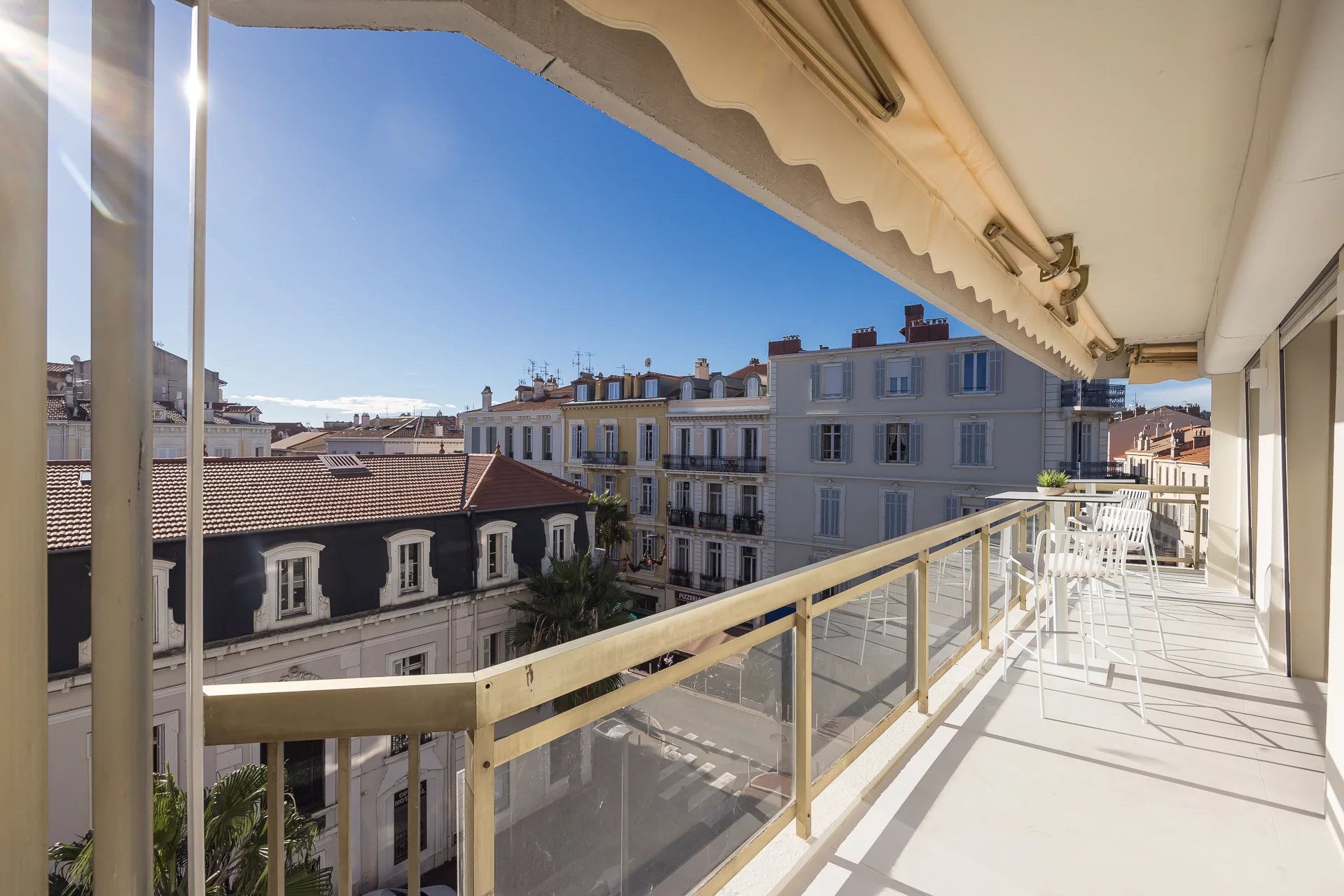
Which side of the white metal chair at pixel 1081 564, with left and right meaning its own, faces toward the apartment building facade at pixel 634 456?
front

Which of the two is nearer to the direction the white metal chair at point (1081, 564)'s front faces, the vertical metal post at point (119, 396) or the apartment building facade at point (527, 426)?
the apartment building facade

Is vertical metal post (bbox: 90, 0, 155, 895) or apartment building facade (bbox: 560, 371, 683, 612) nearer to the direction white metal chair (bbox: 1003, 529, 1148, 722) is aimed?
the apartment building facade

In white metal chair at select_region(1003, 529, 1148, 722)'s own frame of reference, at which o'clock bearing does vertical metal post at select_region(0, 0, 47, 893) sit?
The vertical metal post is roughly at 8 o'clock from the white metal chair.

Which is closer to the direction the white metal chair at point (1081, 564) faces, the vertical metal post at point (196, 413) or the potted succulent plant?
the potted succulent plant

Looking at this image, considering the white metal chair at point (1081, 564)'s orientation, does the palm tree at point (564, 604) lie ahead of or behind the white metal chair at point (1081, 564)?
ahead

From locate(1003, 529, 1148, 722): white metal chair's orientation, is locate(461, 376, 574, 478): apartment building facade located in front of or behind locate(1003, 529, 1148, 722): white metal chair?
in front

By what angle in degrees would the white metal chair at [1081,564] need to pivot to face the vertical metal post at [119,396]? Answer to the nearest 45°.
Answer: approximately 135° to its left

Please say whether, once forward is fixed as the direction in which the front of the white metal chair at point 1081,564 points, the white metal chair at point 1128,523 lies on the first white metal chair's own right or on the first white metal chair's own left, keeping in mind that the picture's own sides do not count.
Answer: on the first white metal chair's own right

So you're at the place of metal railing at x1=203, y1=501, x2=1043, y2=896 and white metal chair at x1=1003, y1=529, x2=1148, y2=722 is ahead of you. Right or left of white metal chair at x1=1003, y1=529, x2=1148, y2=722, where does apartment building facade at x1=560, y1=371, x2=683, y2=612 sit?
left

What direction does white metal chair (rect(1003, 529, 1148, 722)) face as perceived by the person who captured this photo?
facing away from the viewer and to the left of the viewer

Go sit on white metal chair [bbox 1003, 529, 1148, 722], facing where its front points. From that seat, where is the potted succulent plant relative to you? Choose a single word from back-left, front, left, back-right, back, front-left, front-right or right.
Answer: front-right
